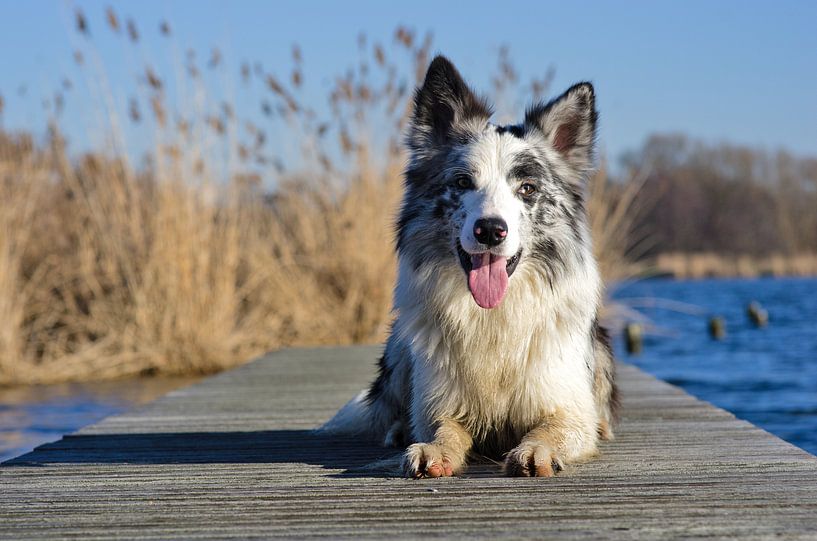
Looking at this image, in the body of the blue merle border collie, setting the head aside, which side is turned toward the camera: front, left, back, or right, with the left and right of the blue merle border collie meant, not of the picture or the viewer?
front

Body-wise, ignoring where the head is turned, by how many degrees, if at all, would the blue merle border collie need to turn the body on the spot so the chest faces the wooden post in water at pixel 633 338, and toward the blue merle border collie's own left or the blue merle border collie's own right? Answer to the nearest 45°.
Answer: approximately 180°
